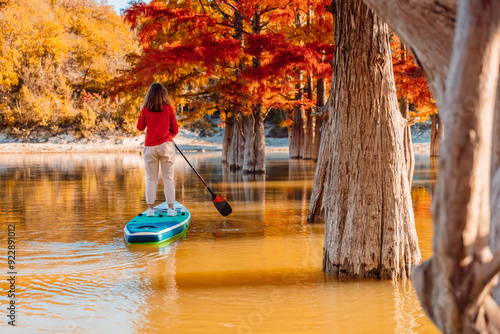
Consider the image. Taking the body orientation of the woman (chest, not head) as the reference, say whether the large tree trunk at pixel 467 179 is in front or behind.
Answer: behind

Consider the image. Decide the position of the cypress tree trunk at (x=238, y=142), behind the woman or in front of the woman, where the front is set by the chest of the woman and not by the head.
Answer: in front

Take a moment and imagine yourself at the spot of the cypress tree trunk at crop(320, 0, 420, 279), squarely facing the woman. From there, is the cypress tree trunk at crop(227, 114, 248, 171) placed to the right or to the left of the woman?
right

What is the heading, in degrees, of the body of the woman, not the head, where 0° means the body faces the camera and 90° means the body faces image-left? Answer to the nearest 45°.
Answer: approximately 180°

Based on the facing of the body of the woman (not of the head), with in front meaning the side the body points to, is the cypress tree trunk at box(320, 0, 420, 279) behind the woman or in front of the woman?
behind

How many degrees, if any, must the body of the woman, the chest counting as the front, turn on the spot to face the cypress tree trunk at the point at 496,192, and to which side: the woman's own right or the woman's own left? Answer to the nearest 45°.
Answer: approximately 180°

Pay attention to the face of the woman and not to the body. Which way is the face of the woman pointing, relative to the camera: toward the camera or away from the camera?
away from the camera

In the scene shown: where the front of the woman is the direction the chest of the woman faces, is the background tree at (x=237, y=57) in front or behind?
in front

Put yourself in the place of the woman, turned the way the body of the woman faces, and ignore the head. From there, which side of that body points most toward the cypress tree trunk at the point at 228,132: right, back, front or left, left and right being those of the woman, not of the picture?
front

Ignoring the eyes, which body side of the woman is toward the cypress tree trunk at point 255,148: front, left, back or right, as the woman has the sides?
front
